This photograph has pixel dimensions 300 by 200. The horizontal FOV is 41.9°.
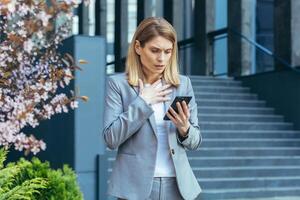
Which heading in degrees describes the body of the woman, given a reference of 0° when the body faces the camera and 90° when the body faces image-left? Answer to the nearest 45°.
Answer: approximately 315°

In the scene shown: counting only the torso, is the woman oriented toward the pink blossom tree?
no

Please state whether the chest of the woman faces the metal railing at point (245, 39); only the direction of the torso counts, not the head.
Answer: no

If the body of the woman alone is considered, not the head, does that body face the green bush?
no
